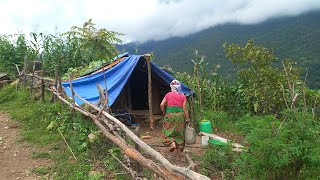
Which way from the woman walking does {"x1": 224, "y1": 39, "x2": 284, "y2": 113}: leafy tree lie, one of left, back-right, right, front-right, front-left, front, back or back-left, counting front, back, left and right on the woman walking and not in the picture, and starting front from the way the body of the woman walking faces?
front-right

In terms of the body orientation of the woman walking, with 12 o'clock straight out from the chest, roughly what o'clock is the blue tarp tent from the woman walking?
The blue tarp tent is roughly at 11 o'clock from the woman walking.

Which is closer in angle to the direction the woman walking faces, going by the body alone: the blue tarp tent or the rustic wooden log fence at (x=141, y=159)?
the blue tarp tent

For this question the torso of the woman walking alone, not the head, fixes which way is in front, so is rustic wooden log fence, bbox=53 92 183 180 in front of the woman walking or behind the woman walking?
behind

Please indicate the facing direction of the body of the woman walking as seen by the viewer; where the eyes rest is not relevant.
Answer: away from the camera

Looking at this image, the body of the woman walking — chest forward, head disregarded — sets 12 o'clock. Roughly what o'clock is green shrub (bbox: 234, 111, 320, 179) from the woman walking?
The green shrub is roughly at 5 o'clock from the woman walking.

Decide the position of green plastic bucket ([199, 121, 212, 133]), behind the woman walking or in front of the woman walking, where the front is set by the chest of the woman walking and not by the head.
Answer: in front
